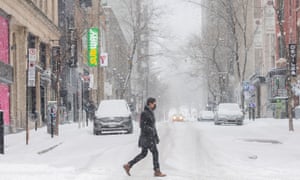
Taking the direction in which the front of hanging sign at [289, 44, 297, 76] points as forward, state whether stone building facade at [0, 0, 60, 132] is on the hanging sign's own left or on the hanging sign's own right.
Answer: on the hanging sign's own right

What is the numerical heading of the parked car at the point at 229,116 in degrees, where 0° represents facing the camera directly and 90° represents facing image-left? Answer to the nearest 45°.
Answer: approximately 0°

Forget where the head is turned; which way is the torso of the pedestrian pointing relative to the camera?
to the viewer's right

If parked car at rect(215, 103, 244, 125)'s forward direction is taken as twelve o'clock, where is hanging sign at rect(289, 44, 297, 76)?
The hanging sign is roughly at 9 o'clock from the parked car.

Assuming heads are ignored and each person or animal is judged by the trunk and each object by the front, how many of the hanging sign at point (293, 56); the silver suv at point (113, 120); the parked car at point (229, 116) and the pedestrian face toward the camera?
3

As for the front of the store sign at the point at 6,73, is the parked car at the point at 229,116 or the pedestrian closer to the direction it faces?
the pedestrian

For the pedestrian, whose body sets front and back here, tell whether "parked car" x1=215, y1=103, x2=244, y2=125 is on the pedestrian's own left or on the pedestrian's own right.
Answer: on the pedestrian's own left

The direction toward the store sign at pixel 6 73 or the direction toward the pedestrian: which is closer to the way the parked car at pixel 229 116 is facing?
the pedestrian

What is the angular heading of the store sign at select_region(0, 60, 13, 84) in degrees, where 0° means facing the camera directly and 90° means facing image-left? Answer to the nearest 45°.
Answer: approximately 315°
